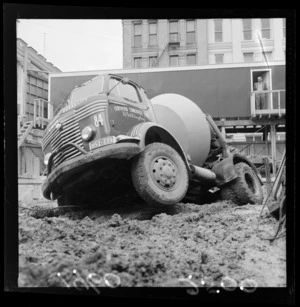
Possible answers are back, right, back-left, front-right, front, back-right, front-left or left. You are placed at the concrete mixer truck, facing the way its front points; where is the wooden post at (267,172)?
back-left

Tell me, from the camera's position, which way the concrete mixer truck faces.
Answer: facing the viewer and to the left of the viewer

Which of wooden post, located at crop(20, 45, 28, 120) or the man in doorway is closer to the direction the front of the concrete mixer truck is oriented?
the wooden post

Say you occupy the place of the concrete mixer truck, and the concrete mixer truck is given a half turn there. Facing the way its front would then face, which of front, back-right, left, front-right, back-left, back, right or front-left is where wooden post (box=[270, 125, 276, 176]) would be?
front-right

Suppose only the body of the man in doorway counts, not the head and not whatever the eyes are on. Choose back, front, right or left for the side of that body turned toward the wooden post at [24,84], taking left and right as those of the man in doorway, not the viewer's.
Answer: right

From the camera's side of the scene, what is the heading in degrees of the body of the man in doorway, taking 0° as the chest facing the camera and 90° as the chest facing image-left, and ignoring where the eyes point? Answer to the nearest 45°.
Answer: approximately 0°

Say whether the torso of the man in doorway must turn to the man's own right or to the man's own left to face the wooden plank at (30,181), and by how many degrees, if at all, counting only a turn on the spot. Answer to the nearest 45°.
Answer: approximately 90° to the man's own right

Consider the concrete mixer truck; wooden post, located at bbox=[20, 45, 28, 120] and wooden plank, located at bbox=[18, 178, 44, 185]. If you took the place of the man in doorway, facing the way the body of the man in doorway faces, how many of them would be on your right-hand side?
3
